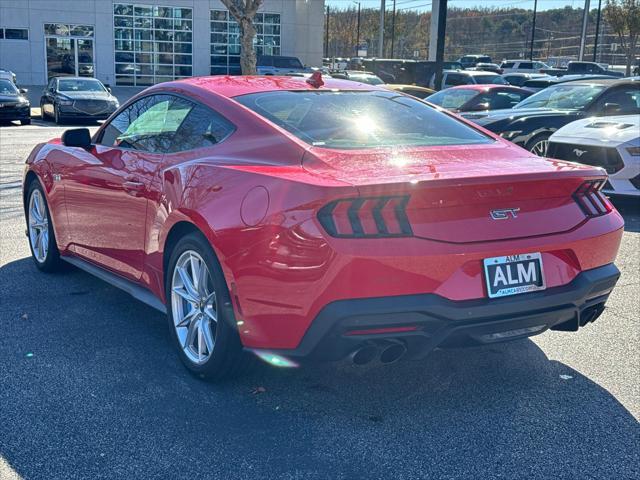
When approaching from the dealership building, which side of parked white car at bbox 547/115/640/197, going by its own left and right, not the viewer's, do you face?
right

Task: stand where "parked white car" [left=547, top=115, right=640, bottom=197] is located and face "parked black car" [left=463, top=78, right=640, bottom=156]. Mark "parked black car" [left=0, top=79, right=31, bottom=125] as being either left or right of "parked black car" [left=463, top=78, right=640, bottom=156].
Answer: left

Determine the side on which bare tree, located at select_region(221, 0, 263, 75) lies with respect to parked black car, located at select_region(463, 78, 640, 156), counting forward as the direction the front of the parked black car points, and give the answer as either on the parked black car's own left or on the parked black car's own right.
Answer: on the parked black car's own right

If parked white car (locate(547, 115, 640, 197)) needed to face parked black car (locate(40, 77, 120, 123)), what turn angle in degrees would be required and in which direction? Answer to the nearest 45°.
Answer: approximately 90° to its right

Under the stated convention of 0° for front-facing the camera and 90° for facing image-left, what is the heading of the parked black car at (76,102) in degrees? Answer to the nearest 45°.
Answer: approximately 315°

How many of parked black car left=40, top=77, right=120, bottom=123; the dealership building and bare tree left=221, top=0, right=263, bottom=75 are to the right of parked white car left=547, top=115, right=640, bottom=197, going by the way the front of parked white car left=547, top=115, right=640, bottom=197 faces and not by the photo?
3

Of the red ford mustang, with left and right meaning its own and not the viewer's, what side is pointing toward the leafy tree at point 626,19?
right

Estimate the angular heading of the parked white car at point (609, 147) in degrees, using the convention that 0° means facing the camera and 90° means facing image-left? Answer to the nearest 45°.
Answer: approximately 45°
